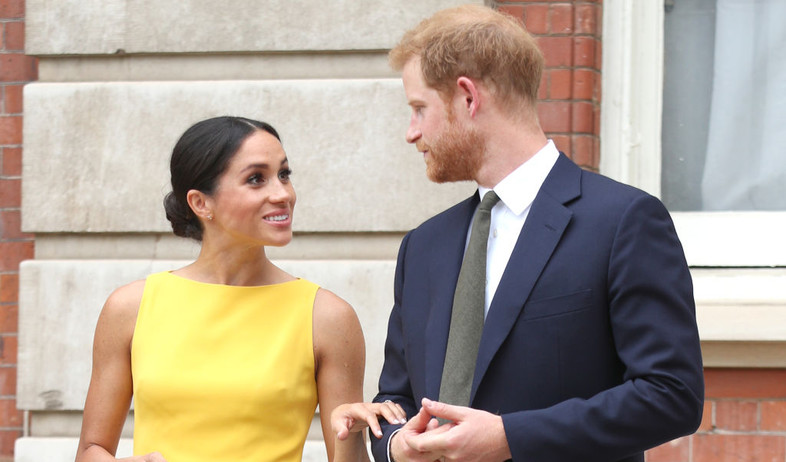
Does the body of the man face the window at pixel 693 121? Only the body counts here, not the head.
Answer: no

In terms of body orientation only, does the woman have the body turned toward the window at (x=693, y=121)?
no

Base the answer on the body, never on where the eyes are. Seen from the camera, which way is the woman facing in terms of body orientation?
toward the camera

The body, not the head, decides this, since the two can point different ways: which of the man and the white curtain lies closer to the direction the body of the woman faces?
the man

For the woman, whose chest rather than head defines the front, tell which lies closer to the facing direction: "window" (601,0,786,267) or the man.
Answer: the man

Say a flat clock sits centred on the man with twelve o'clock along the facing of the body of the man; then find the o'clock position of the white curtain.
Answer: The white curtain is roughly at 5 o'clock from the man.

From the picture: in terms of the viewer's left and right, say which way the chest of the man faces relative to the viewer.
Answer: facing the viewer and to the left of the viewer

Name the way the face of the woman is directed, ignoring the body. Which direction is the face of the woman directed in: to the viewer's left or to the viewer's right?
to the viewer's right

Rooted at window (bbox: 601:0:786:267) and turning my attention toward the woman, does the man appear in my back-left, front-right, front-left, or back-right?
front-left

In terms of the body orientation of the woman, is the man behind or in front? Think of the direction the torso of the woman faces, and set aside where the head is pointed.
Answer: in front

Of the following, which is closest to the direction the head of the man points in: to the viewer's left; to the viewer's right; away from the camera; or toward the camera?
to the viewer's left

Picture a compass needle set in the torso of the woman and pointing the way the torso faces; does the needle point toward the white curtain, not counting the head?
no
